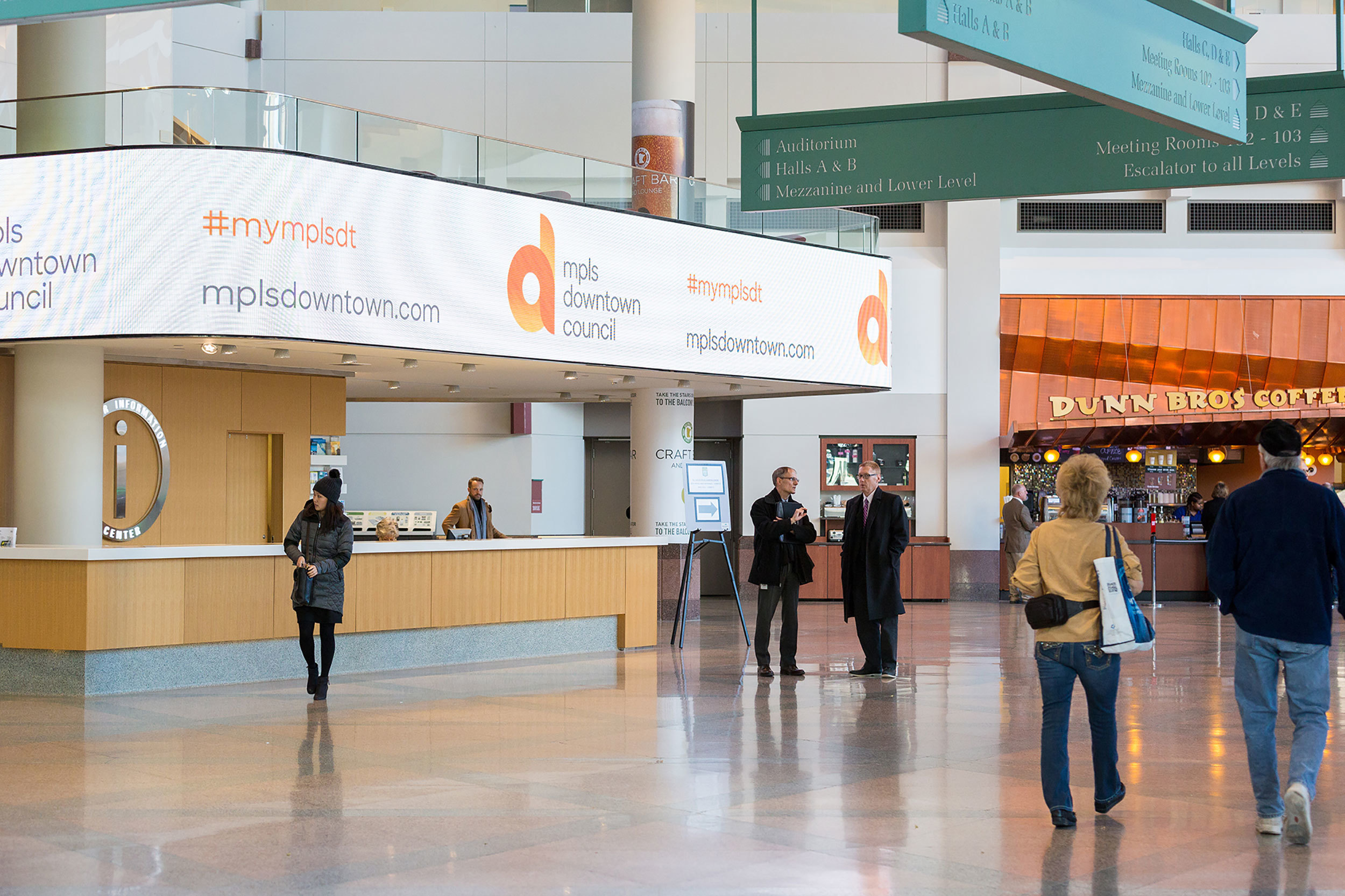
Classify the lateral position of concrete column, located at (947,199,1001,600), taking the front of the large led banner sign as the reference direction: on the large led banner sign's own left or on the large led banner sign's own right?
on the large led banner sign's own left

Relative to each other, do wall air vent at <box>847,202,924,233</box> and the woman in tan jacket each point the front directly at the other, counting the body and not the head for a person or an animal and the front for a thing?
yes

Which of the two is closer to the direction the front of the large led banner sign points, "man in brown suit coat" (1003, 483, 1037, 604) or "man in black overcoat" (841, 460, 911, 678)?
the man in black overcoat

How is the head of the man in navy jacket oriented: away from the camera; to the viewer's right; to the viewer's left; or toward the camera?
away from the camera

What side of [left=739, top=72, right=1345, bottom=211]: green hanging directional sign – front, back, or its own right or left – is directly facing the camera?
front

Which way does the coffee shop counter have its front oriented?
toward the camera

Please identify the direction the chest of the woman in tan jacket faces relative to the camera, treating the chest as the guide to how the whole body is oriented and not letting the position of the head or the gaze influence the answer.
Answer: away from the camera

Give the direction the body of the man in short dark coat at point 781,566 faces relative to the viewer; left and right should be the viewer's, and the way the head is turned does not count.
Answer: facing the viewer and to the right of the viewer

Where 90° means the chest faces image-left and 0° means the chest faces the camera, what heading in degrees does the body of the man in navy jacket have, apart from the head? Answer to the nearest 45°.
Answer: approximately 180°

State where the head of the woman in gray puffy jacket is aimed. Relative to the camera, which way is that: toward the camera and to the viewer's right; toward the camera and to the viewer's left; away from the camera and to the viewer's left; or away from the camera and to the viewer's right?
toward the camera and to the viewer's left

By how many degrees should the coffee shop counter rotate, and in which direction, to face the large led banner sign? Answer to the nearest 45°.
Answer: approximately 45° to its right

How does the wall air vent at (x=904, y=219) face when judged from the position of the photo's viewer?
facing the viewer
